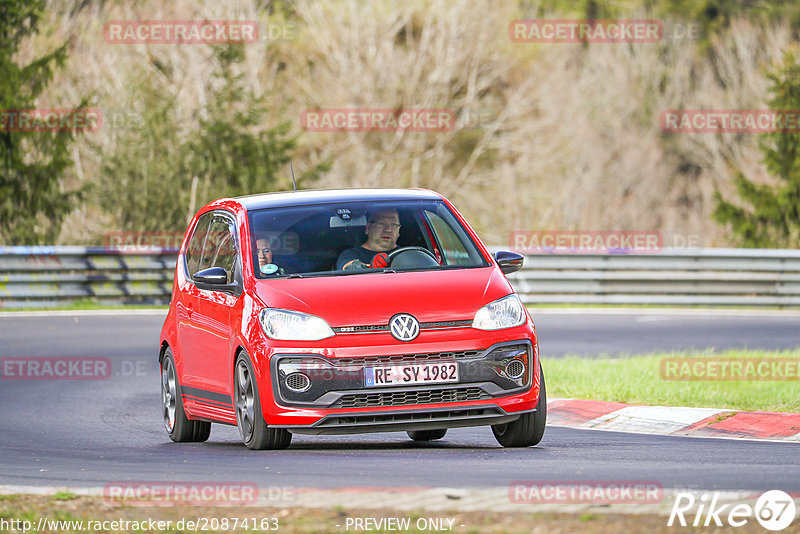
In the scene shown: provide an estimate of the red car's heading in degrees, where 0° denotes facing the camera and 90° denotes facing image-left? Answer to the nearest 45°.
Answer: approximately 0°

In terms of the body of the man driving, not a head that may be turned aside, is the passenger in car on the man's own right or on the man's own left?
on the man's own right

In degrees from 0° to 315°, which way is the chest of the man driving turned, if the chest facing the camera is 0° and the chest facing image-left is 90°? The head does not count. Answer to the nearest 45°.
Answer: approximately 315°

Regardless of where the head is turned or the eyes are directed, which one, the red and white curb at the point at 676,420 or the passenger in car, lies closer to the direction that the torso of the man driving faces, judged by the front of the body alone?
the red and white curb

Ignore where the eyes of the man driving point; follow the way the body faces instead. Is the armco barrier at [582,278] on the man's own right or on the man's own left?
on the man's own left

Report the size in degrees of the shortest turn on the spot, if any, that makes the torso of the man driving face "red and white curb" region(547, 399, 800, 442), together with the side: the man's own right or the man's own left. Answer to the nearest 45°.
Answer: approximately 90° to the man's own left

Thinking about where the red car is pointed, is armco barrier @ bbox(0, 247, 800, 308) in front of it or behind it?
behind

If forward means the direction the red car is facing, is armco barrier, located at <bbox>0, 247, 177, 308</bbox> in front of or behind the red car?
behind
